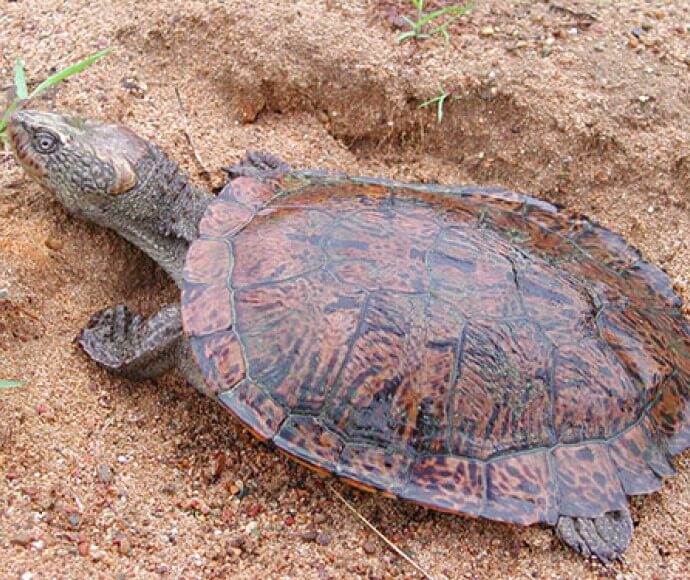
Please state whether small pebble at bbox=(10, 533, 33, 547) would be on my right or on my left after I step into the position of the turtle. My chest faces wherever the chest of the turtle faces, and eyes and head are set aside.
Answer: on my left

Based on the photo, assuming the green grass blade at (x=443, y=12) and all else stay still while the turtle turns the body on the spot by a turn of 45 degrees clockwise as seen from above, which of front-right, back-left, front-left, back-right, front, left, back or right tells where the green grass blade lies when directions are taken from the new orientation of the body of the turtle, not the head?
front

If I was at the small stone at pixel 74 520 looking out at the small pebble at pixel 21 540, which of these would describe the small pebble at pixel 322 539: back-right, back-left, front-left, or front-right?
back-left

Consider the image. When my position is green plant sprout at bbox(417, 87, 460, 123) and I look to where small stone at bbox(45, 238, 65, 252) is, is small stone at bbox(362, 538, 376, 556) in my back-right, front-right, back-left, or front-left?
front-left

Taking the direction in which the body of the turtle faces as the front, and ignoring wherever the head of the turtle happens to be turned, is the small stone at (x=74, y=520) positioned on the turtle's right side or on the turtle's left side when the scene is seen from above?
on the turtle's left side

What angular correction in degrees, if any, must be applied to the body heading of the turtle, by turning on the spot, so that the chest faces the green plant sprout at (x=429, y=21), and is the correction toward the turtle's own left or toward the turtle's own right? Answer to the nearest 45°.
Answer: approximately 45° to the turtle's own right

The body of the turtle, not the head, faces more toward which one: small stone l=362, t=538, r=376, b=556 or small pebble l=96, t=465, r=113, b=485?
the small pebble

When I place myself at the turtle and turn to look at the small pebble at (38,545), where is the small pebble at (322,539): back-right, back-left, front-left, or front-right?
front-left

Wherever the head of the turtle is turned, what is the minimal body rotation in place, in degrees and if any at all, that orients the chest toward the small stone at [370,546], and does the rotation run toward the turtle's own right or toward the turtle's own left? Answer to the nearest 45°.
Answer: approximately 90° to the turtle's own left

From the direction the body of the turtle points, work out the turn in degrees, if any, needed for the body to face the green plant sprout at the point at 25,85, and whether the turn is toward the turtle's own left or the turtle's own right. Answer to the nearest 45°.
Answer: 0° — it already faces it

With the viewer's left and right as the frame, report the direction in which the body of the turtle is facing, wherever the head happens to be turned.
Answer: facing away from the viewer and to the left of the viewer

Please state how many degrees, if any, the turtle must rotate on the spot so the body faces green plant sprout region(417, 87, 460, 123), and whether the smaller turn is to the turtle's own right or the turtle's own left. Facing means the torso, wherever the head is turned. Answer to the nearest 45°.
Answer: approximately 45° to the turtle's own right

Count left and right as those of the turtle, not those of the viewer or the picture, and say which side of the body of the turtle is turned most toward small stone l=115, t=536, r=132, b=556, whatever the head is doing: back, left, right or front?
left

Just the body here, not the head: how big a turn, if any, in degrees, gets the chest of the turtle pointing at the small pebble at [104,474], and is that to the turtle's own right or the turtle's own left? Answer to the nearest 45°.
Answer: approximately 45° to the turtle's own left

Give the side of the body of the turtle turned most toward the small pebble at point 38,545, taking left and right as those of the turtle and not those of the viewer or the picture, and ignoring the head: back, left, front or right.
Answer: left

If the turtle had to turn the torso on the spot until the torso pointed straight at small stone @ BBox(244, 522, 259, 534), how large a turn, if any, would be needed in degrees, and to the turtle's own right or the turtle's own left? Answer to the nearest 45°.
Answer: approximately 90° to the turtle's own left

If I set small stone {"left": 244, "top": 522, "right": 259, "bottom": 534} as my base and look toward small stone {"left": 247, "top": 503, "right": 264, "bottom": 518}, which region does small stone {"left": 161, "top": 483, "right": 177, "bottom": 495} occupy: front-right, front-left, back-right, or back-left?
front-left

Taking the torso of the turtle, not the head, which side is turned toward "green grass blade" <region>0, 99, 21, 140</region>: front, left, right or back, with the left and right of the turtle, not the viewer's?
front
